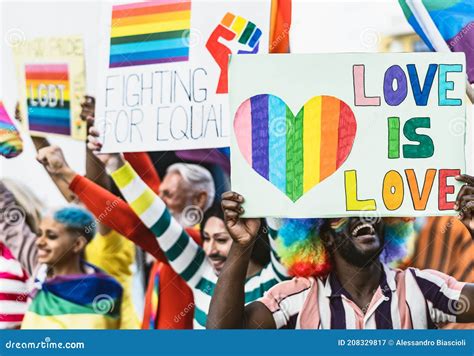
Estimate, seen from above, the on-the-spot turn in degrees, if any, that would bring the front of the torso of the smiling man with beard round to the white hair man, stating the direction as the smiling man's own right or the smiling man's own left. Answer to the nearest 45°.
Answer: approximately 90° to the smiling man's own right

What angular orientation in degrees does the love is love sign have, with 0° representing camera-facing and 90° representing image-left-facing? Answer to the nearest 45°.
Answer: approximately 0°

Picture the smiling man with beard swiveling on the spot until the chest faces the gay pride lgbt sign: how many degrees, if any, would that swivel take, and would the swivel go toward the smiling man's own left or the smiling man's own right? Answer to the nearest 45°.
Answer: approximately 90° to the smiling man's own right

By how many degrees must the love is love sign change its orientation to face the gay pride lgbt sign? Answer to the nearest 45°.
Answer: approximately 90° to its right

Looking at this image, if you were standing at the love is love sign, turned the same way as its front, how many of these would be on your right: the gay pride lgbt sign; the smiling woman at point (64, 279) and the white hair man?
3

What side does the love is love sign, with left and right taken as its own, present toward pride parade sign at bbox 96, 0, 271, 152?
right
